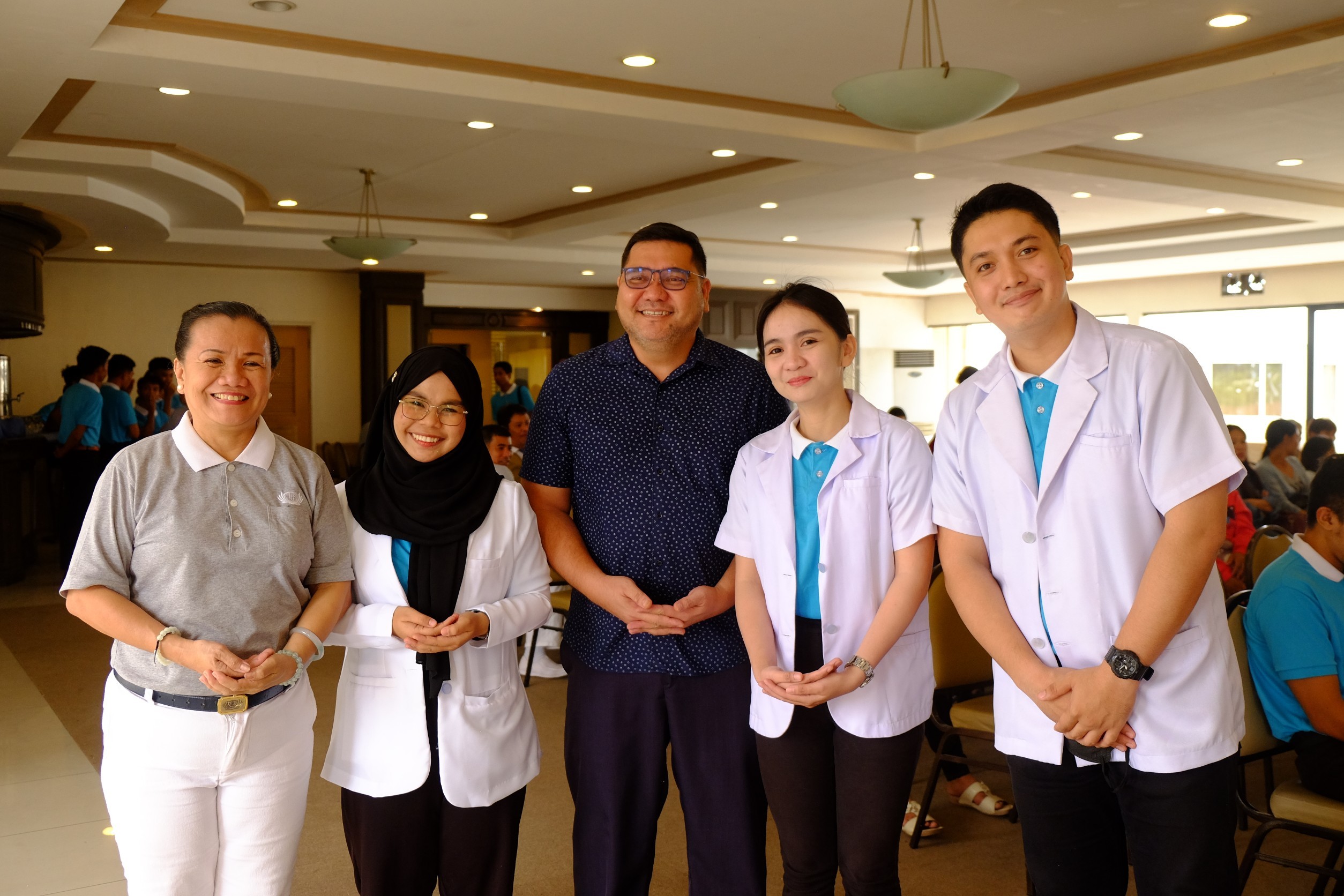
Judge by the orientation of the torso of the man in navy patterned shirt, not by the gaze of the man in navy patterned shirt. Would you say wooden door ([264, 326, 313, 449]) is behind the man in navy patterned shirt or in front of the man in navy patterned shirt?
behind

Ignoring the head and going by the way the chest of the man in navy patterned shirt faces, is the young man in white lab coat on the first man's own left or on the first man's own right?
on the first man's own left

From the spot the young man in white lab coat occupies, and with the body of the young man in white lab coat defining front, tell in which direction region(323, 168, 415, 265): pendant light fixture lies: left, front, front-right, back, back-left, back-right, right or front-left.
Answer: right

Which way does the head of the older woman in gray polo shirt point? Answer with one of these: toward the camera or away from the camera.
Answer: toward the camera

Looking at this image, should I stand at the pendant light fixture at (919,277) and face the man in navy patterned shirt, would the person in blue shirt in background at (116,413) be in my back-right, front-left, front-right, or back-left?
front-right

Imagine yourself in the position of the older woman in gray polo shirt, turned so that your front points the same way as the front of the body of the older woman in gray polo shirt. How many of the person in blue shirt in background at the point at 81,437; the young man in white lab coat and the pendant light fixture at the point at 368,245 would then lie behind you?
2

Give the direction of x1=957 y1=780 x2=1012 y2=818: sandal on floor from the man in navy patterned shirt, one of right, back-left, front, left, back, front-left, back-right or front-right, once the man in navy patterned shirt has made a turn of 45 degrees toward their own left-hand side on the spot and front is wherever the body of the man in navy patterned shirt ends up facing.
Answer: left

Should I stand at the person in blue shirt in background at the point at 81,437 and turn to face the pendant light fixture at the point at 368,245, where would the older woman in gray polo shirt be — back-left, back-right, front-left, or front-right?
front-right

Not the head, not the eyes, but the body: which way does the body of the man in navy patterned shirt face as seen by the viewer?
toward the camera

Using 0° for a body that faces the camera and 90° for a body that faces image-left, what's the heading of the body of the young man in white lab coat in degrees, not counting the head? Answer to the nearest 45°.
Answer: approximately 45°

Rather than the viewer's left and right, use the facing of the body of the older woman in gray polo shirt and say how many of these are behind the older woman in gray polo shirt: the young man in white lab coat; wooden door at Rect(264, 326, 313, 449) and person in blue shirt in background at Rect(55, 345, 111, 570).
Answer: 2

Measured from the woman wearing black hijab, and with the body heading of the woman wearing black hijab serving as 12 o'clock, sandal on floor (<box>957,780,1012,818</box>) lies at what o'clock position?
The sandal on floor is roughly at 8 o'clock from the woman wearing black hijab.

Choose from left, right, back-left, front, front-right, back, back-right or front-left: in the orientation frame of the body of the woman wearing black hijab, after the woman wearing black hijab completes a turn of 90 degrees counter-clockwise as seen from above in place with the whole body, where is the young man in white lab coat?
front-right

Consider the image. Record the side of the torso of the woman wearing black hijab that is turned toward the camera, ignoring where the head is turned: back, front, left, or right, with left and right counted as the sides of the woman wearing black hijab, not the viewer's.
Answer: front

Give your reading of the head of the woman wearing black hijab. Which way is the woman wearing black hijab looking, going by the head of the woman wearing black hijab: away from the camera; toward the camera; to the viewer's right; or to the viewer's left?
toward the camera
